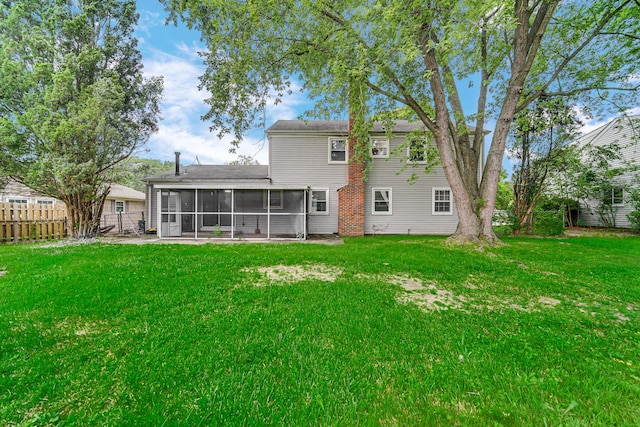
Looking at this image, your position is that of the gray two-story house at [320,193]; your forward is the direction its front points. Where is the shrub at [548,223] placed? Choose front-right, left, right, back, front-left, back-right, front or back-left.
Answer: right

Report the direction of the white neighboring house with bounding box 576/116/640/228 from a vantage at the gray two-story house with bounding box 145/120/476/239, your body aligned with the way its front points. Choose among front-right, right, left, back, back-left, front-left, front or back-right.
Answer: right

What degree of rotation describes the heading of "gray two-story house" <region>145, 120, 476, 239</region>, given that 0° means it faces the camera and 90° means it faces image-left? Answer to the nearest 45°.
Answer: approximately 180°

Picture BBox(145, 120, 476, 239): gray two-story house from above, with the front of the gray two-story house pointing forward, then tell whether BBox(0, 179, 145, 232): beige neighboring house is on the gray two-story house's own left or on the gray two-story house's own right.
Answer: on the gray two-story house's own left

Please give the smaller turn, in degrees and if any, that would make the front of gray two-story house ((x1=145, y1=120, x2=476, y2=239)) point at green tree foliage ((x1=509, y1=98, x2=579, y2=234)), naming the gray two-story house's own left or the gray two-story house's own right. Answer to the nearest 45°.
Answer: approximately 90° to the gray two-story house's own right

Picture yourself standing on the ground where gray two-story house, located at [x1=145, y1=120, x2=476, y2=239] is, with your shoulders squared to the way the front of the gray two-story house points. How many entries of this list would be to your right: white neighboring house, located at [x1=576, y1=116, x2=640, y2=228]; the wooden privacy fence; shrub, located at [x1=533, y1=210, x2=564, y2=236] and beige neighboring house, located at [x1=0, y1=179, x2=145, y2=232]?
2

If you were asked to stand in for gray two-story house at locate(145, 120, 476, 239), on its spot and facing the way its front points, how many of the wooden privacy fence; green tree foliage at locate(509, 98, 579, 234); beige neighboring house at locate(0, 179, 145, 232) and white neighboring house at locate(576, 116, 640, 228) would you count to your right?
2

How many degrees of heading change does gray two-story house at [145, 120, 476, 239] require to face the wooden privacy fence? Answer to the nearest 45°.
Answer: approximately 90° to its left
